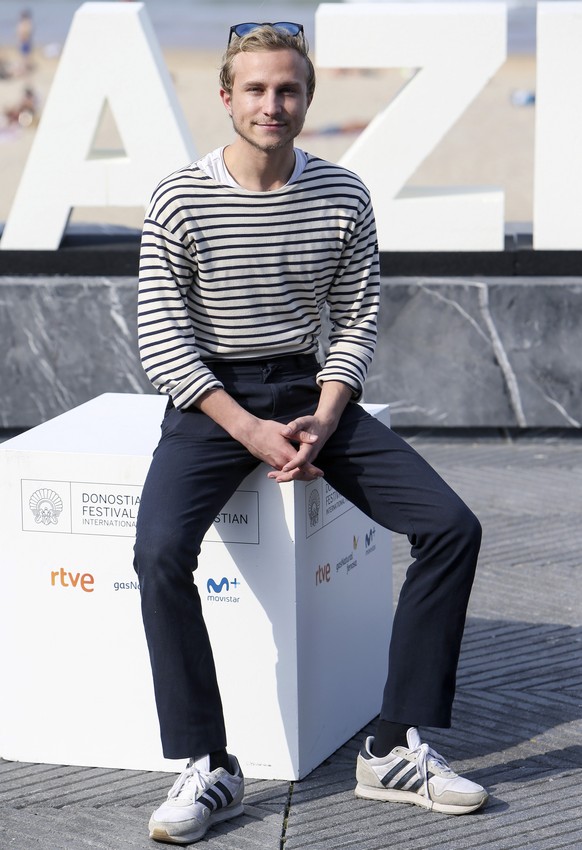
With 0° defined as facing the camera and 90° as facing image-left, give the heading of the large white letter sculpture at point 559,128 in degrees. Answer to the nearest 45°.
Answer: approximately 0°

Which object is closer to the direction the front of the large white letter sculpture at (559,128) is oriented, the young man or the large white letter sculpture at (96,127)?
the young man

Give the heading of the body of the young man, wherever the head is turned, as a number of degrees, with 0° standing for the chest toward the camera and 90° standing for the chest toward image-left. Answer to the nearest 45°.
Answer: approximately 0°

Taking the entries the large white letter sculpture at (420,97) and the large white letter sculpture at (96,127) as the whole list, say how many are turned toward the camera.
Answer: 2

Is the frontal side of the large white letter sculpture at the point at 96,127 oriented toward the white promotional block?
yes

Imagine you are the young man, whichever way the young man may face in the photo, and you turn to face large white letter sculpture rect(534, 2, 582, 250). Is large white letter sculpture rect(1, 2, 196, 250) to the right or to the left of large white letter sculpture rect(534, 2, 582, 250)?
left
